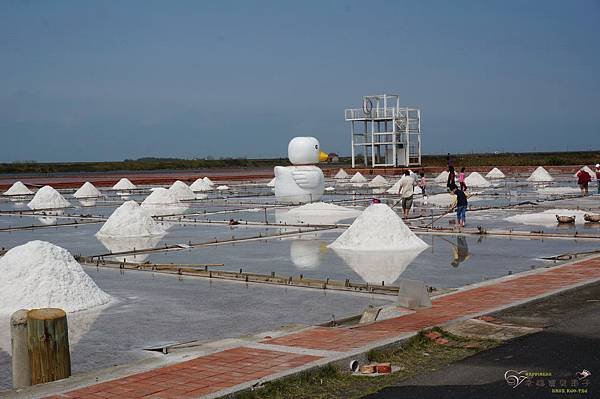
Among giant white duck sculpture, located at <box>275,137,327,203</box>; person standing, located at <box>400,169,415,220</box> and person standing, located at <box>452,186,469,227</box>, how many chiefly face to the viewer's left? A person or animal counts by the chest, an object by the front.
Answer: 1

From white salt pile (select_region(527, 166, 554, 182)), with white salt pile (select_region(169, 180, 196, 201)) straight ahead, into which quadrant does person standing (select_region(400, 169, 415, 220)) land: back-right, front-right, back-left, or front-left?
front-left

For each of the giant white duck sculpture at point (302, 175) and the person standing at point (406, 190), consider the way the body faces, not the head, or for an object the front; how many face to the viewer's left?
0

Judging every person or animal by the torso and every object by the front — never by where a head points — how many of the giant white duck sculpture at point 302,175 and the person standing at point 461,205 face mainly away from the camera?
0

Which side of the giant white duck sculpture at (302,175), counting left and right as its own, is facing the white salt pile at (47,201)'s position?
back

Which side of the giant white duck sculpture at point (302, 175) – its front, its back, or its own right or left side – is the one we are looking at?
right

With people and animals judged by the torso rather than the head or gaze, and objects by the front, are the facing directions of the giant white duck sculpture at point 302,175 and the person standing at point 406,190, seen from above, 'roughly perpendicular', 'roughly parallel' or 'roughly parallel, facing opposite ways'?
roughly perpendicular

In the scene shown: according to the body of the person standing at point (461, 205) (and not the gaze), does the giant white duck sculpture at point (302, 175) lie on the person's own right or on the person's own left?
on the person's own right

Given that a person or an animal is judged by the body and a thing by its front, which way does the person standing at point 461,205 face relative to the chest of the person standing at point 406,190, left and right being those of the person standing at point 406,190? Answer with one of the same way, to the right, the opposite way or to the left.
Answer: to the left

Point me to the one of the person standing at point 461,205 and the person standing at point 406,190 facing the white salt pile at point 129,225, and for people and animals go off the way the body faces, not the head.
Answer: the person standing at point 461,205
